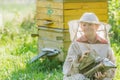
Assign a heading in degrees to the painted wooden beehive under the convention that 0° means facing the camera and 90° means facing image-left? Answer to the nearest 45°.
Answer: approximately 45°
